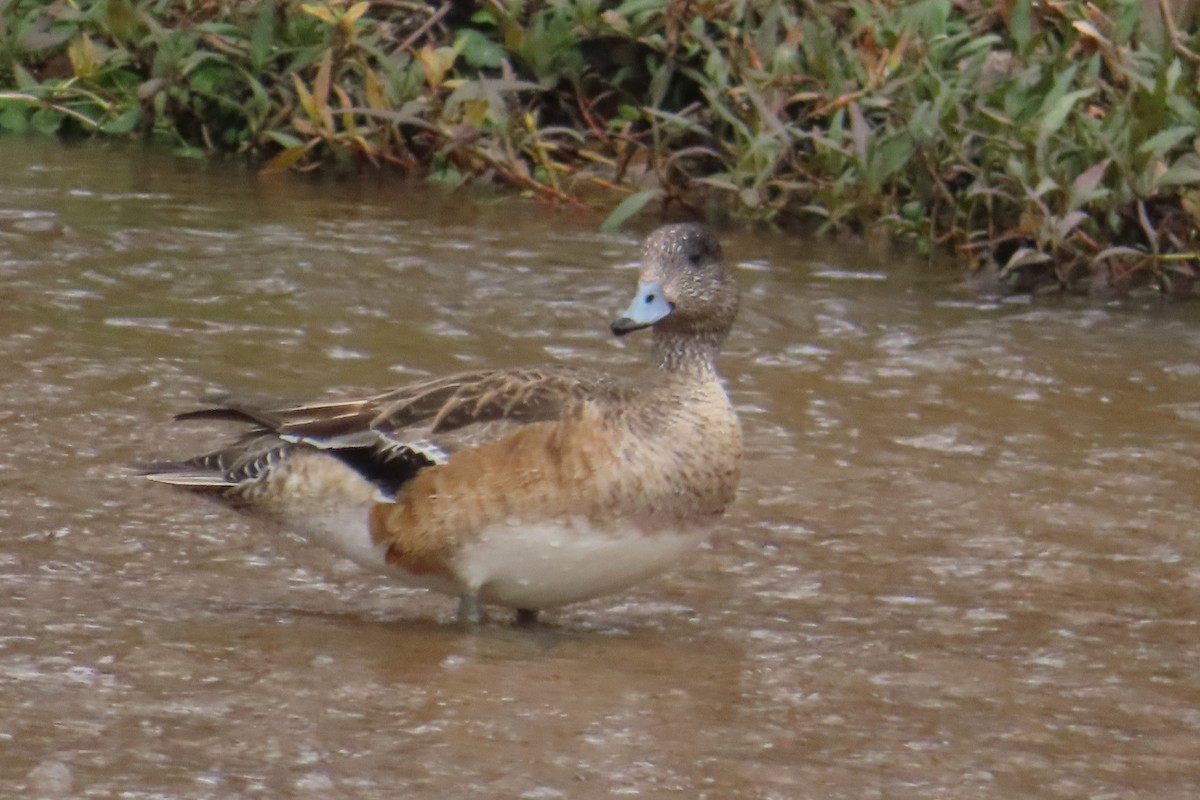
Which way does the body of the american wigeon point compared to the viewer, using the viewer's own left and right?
facing to the right of the viewer
